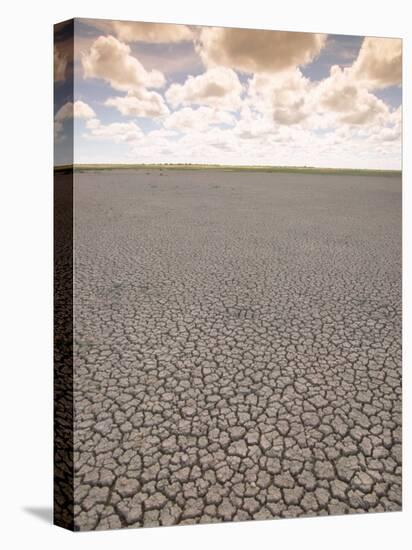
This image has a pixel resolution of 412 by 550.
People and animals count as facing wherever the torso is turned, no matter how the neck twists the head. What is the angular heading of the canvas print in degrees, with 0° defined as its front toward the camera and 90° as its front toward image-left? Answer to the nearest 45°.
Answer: approximately 315°
